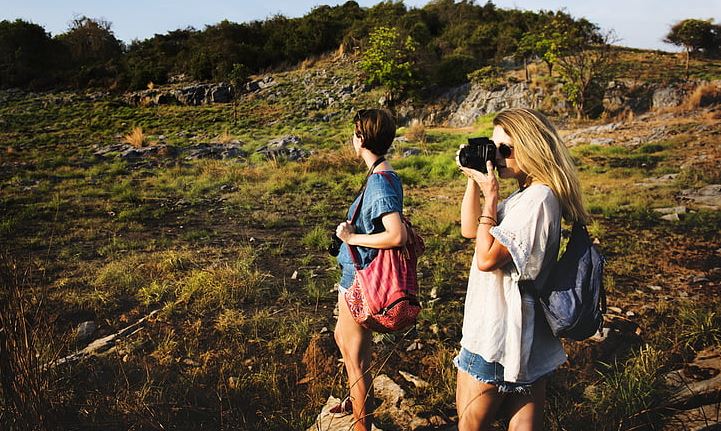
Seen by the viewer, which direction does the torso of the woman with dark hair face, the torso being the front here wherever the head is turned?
to the viewer's left

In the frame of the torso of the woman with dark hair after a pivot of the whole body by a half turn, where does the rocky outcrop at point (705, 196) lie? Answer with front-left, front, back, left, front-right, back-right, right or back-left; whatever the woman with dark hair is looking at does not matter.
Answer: front-left

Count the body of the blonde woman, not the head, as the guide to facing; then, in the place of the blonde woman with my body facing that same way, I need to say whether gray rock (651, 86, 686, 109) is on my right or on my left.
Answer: on my right

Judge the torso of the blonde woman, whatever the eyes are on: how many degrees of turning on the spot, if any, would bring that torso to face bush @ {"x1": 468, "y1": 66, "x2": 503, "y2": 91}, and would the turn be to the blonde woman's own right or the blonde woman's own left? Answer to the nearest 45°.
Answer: approximately 90° to the blonde woman's own right

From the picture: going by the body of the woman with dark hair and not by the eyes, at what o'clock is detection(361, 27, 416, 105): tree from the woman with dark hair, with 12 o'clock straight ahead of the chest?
The tree is roughly at 3 o'clock from the woman with dark hair.

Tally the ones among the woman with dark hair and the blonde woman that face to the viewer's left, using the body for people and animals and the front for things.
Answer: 2

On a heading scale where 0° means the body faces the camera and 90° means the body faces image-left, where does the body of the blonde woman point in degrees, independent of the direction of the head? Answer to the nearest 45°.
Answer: approximately 90°

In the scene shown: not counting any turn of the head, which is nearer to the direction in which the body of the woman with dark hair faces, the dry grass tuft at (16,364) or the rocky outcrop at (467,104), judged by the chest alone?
the dry grass tuft

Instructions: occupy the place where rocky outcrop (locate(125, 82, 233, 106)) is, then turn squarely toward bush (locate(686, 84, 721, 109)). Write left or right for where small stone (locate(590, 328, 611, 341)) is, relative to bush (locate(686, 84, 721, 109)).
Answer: right

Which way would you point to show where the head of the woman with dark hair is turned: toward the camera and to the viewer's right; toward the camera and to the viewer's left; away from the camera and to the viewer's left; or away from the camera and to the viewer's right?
away from the camera and to the viewer's left

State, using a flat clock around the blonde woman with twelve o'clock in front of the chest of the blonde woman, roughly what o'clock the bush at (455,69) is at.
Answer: The bush is roughly at 3 o'clock from the blonde woman.

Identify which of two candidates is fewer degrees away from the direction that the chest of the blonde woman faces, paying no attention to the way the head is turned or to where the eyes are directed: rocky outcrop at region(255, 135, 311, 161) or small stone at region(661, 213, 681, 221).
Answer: the rocky outcrop
